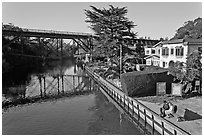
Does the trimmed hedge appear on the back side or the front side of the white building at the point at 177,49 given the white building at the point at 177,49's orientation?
on the front side

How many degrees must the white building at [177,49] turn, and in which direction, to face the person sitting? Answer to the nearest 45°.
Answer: approximately 45° to its left

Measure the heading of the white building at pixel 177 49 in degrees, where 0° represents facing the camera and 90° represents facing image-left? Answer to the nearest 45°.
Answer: approximately 45°

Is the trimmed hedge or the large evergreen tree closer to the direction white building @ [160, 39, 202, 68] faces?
the trimmed hedge

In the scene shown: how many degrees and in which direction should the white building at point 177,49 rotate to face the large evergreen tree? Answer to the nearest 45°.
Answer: approximately 90° to its right

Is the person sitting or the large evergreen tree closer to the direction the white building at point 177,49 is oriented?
the person sitting
